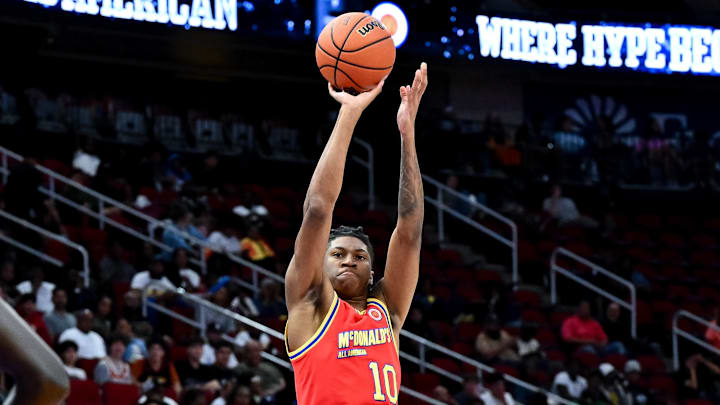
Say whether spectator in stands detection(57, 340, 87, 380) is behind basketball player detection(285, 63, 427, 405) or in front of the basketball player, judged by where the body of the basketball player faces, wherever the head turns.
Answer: behind

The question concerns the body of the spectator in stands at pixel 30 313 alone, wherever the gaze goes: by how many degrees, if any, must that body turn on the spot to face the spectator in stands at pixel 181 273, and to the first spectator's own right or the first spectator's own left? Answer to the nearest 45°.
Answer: approximately 90° to the first spectator's own left

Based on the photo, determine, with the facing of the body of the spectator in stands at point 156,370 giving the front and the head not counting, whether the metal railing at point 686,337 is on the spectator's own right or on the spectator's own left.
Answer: on the spectator's own left

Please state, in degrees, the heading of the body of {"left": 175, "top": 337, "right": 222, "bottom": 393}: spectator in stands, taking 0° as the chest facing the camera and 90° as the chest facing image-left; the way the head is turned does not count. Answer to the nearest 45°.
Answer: approximately 315°

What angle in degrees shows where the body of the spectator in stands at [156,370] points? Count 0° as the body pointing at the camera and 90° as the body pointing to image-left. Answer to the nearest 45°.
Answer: approximately 0°

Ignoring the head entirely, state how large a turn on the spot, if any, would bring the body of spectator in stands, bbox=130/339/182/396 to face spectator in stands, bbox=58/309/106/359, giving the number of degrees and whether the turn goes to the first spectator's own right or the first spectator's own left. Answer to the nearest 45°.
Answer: approximately 90° to the first spectator's own right

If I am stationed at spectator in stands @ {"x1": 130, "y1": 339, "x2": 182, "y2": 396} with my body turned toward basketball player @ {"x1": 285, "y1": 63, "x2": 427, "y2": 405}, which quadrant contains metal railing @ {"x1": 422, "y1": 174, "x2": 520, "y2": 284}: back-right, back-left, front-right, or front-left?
back-left

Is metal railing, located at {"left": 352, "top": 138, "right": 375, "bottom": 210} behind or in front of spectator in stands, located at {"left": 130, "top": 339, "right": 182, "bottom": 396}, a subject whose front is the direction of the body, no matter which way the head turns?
behind

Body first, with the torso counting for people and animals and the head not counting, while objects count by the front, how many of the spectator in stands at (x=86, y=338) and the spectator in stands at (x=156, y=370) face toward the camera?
2
